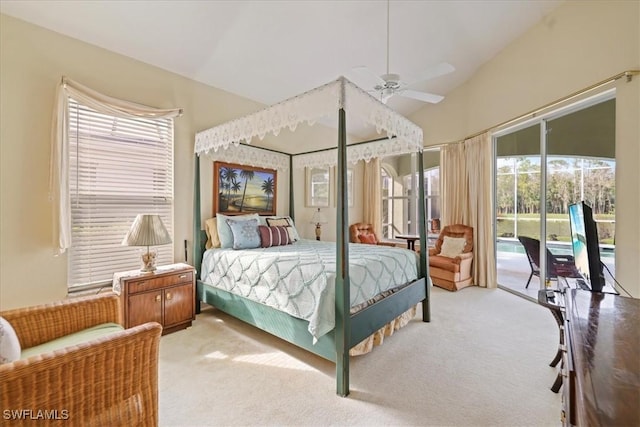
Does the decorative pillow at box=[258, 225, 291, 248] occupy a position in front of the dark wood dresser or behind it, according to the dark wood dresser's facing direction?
in front

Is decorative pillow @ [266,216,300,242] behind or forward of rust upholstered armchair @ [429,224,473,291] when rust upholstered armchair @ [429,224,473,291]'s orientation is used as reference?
forward

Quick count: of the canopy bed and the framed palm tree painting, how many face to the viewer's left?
0

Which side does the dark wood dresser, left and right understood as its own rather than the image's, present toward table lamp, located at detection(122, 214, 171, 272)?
front

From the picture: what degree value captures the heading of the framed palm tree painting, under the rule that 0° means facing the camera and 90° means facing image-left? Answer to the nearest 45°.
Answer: approximately 315°

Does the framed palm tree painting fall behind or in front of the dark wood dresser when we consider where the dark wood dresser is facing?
in front

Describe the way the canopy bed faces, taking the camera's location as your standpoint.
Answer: facing the viewer and to the right of the viewer

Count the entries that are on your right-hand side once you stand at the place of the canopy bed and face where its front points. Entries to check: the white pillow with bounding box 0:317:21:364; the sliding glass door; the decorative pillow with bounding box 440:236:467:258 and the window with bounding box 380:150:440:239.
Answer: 1

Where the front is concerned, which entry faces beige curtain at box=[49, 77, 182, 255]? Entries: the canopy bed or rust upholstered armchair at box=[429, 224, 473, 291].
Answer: the rust upholstered armchair

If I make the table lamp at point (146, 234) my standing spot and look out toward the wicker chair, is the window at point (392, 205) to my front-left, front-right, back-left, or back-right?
back-left

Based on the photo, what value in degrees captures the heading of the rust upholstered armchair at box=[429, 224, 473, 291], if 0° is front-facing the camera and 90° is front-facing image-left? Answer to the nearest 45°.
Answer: approximately 45°

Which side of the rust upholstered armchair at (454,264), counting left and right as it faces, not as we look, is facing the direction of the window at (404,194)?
right

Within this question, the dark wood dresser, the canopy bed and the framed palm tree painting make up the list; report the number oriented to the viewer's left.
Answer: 1

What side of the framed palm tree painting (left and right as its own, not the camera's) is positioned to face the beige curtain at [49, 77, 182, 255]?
right

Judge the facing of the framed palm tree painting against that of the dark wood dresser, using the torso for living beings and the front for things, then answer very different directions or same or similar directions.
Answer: very different directions

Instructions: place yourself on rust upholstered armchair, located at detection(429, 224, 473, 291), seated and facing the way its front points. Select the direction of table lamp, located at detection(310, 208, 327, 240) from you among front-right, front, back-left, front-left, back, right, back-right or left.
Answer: front-right

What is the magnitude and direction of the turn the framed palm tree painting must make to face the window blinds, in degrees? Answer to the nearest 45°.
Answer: approximately 90° to its right

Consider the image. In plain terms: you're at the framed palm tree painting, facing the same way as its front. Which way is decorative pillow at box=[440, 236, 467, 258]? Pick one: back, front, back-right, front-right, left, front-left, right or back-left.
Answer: front-left

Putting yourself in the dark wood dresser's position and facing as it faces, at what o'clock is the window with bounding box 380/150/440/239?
The window is roughly at 2 o'clock from the dark wood dresser.

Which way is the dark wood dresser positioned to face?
to the viewer's left
